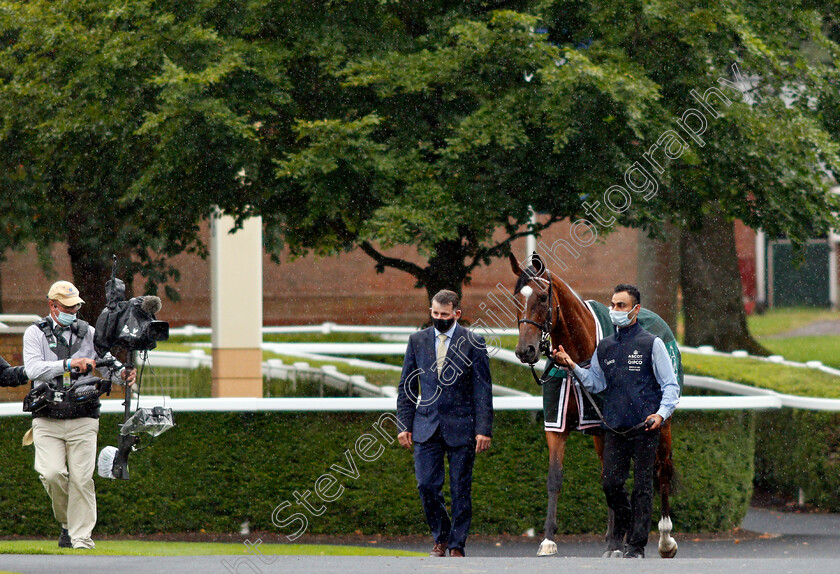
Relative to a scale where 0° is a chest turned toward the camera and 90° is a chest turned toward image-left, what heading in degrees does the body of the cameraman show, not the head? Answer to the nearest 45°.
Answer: approximately 315°

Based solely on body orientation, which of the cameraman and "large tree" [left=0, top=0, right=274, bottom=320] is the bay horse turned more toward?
the cameraman

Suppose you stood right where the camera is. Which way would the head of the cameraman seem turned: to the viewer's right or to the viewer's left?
to the viewer's right

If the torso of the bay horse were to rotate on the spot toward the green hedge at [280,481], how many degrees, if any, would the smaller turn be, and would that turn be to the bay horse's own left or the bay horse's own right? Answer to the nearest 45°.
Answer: approximately 90° to the bay horse's own right

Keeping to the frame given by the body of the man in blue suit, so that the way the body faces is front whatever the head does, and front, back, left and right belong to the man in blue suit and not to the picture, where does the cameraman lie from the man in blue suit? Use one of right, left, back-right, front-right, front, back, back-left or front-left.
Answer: right

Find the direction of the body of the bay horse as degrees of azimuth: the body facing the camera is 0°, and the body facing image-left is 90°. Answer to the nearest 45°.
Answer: approximately 45°
